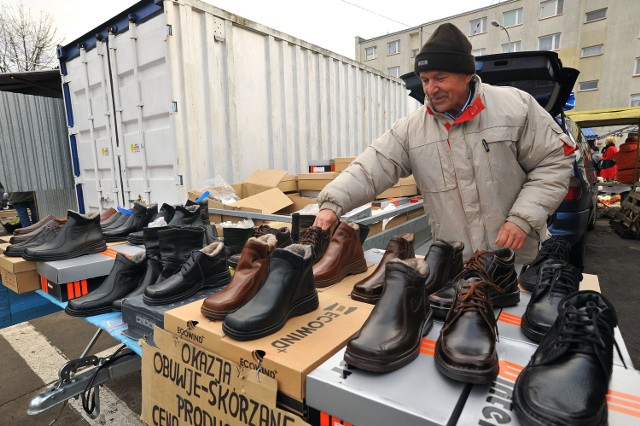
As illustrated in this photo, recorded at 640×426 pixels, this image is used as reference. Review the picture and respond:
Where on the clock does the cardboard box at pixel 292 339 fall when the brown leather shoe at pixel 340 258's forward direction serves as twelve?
The cardboard box is roughly at 11 o'clock from the brown leather shoe.

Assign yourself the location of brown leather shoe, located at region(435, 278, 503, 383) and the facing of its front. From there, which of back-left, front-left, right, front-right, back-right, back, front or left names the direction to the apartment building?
back

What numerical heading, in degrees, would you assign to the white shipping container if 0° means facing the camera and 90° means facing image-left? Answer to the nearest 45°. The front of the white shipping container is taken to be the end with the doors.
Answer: approximately 45°

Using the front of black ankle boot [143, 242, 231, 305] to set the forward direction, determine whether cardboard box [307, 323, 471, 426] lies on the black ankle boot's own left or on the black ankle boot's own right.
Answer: on the black ankle boot's own left

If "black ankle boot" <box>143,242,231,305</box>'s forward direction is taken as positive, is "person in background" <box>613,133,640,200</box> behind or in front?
behind

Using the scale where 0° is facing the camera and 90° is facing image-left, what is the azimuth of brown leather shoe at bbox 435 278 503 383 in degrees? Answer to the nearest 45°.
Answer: approximately 0°

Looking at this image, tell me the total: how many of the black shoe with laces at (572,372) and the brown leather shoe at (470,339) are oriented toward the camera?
2

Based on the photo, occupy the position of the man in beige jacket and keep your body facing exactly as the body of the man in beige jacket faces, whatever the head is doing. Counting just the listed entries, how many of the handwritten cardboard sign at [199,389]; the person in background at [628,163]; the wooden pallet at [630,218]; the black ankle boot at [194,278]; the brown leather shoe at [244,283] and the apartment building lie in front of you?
3

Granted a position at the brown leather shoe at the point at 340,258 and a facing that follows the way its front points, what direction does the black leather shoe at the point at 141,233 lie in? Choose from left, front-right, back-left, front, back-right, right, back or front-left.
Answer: right

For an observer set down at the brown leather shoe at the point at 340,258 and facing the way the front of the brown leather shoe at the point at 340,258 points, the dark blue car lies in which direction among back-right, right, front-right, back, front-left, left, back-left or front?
back

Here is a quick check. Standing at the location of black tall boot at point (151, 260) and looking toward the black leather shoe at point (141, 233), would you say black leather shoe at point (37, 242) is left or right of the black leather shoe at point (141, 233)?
left
